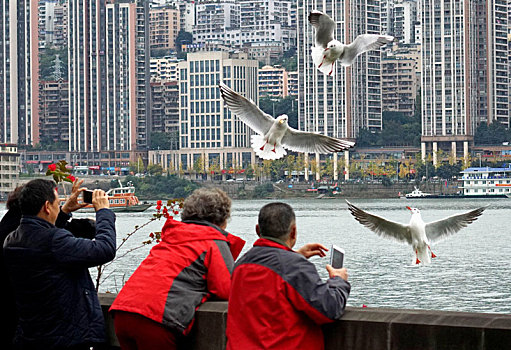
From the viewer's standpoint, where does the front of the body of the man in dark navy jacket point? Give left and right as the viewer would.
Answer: facing away from the viewer and to the right of the viewer

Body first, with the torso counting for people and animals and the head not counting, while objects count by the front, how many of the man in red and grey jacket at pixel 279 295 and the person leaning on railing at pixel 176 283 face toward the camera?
0

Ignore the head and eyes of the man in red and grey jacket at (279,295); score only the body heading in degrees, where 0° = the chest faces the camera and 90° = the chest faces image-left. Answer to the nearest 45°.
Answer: approximately 225°

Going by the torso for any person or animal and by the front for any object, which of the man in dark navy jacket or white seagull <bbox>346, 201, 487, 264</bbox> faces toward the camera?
the white seagull

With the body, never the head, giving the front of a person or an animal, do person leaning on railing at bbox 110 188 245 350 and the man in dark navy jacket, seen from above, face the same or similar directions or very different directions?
same or similar directions

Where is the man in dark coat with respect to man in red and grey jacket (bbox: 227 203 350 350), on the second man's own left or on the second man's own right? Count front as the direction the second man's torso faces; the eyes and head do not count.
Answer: on the second man's own left

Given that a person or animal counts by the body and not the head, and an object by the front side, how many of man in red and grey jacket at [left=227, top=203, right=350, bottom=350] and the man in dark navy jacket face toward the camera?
0

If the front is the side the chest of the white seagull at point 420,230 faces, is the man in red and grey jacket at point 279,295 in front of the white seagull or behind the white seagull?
in front

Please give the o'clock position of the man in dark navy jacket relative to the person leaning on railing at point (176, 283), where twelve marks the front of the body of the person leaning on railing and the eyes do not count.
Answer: The man in dark navy jacket is roughly at 8 o'clock from the person leaning on railing.

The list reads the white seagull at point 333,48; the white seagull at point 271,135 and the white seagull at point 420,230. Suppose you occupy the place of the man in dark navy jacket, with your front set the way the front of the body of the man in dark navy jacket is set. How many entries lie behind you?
0

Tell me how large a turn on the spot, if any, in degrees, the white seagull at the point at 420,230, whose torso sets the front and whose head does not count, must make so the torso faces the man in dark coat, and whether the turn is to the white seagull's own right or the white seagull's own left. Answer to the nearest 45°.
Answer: approximately 45° to the white seagull's own right

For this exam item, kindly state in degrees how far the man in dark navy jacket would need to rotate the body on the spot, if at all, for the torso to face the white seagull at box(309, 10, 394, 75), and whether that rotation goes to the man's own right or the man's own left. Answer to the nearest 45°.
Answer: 0° — they already face it

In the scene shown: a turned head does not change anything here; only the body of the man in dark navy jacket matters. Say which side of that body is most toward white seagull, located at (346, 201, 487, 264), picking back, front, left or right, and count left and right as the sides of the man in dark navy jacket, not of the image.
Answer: front

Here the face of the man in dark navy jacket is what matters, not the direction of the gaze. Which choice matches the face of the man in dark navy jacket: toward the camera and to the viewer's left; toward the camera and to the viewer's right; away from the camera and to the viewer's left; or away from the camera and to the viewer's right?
away from the camera and to the viewer's right

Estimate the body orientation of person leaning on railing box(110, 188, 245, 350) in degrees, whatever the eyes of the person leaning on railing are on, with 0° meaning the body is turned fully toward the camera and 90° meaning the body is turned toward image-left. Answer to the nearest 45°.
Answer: approximately 225°

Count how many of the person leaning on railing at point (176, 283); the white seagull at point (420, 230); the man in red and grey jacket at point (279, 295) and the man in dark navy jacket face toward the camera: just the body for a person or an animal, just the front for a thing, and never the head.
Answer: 1

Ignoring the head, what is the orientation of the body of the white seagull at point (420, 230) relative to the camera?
toward the camera

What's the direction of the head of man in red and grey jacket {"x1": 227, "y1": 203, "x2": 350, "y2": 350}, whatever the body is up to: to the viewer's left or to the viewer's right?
to the viewer's right

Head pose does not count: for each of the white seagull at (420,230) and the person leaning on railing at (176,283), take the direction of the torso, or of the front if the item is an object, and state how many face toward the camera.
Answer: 1
